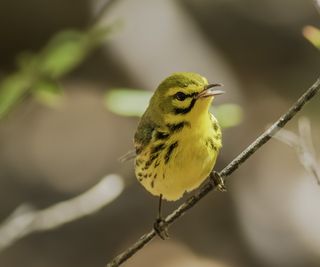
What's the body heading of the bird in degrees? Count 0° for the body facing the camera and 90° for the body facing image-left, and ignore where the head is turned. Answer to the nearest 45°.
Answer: approximately 315°
